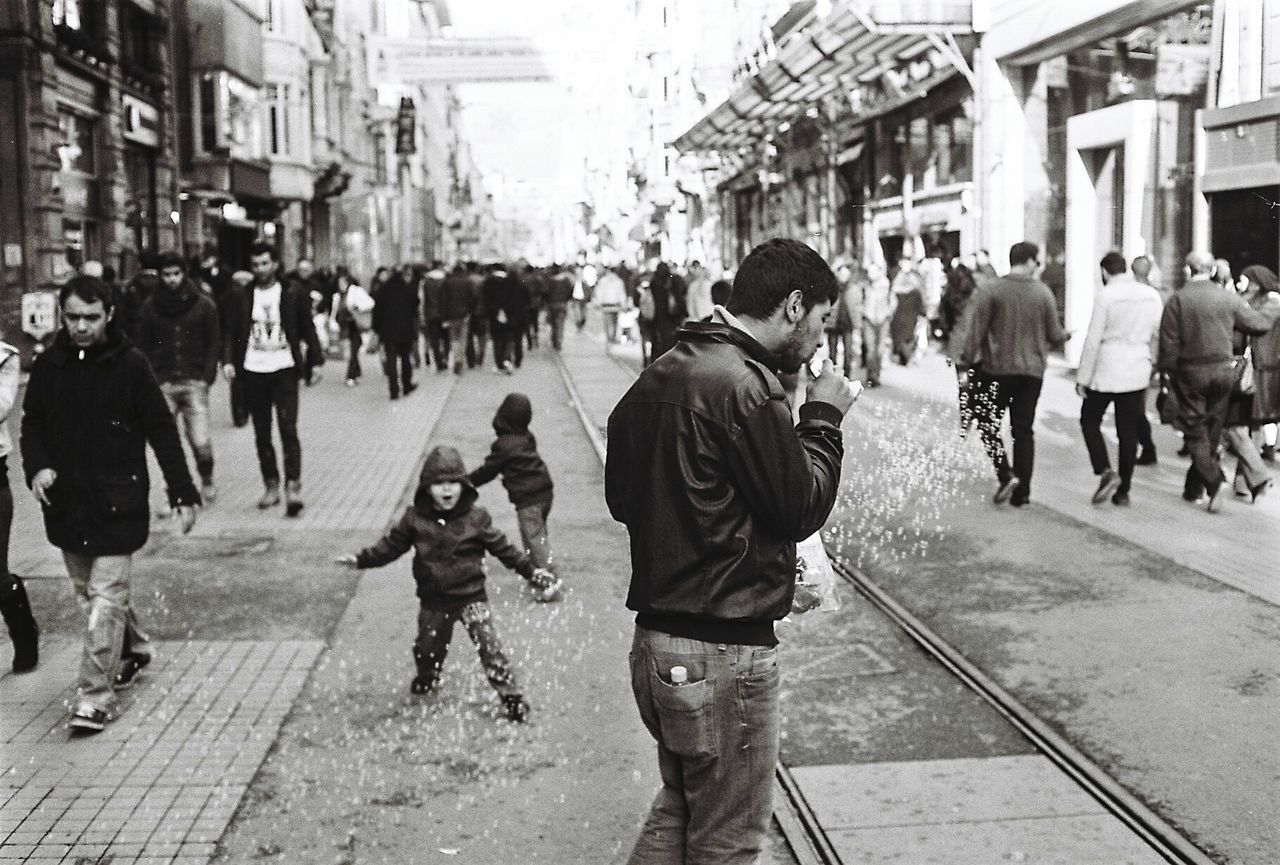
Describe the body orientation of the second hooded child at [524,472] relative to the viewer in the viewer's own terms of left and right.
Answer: facing away from the viewer and to the left of the viewer

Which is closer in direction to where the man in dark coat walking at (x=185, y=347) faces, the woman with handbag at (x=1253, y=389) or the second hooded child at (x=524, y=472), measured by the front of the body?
the second hooded child

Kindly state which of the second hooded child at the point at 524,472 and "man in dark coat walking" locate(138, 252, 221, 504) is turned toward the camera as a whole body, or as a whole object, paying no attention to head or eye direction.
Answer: the man in dark coat walking

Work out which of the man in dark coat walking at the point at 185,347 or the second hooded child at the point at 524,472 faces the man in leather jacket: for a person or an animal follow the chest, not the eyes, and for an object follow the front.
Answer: the man in dark coat walking

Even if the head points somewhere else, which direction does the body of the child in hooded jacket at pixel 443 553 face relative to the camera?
toward the camera

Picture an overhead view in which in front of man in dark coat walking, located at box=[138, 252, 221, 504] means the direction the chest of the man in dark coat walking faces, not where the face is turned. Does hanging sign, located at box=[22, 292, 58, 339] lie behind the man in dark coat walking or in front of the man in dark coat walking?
behind

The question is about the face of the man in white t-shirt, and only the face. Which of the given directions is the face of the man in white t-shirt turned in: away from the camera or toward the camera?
toward the camera

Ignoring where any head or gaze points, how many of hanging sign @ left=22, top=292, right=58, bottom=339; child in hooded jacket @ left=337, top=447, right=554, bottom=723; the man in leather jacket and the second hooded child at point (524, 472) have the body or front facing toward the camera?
2

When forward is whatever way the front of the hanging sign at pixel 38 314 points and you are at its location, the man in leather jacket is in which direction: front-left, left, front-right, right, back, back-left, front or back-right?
front

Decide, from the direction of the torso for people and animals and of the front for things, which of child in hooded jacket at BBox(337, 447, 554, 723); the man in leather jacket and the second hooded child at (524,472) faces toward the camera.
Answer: the child in hooded jacket

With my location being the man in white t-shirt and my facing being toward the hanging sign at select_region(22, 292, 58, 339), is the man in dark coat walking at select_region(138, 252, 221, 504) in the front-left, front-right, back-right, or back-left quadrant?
front-left

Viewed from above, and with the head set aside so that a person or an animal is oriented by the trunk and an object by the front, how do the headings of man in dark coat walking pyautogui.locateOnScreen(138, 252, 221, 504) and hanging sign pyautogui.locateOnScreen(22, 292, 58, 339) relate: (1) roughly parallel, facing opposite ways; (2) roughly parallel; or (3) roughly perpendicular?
roughly parallel

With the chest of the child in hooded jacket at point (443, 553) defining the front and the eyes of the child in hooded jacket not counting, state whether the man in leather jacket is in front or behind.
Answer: in front

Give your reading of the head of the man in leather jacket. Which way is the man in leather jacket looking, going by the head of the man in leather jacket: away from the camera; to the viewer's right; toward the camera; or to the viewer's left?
to the viewer's right

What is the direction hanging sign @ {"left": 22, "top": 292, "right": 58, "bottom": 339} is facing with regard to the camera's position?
facing the viewer

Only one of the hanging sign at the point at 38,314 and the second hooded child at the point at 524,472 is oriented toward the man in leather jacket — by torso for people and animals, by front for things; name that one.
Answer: the hanging sign

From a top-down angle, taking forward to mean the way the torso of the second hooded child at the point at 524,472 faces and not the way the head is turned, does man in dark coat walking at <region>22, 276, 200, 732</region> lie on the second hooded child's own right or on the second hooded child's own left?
on the second hooded child's own left

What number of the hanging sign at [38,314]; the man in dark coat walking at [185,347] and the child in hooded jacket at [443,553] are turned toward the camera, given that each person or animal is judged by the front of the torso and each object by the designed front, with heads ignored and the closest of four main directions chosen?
3

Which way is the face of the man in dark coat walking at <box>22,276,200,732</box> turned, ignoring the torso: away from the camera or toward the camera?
toward the camera

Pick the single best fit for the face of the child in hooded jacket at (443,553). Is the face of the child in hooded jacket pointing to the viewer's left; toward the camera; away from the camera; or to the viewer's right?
toward the camera
